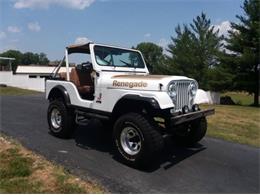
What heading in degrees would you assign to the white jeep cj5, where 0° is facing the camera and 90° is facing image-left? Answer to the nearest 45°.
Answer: approximately 315°

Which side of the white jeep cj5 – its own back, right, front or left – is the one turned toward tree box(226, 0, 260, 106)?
left

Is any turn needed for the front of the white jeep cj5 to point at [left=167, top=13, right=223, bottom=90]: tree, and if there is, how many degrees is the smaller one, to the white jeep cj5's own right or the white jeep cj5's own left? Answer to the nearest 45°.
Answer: approximately 135° to the white jeep cj5's own left
